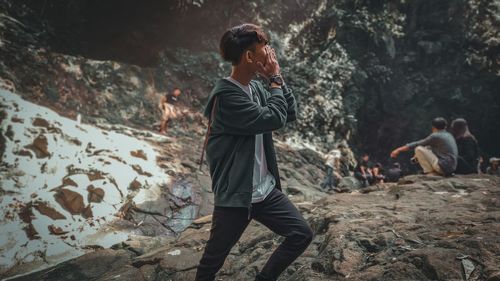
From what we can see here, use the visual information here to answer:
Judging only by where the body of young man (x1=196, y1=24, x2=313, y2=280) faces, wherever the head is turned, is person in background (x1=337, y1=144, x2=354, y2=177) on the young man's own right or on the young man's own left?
on the young man's own left

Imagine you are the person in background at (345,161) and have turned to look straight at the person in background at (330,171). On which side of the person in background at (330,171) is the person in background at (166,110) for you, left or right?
right

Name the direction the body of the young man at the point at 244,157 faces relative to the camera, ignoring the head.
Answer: to the viewer's right

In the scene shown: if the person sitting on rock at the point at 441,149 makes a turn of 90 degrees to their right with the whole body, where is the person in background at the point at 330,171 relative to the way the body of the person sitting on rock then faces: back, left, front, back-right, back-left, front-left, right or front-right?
left

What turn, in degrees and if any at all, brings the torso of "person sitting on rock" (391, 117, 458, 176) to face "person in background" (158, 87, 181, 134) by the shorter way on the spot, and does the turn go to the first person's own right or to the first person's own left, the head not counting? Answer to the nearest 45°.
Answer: approximately 45° to the first person's own left

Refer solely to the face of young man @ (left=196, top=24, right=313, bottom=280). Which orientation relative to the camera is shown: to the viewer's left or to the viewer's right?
to the viewer's right

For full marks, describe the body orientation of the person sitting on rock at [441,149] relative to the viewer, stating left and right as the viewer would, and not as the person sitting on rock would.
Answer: facing away from the viewer and to the left of the viewer

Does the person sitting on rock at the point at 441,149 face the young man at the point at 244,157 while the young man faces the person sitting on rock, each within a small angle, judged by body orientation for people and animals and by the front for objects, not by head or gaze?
no

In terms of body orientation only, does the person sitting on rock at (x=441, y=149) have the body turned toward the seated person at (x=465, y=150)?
no

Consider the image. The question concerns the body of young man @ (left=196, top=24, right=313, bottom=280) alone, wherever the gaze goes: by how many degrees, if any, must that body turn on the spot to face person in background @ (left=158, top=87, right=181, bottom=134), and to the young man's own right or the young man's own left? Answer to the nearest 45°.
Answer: approximately 90° to the young man's own left

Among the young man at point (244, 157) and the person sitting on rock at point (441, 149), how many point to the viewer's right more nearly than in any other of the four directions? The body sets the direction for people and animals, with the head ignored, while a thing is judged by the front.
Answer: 1
